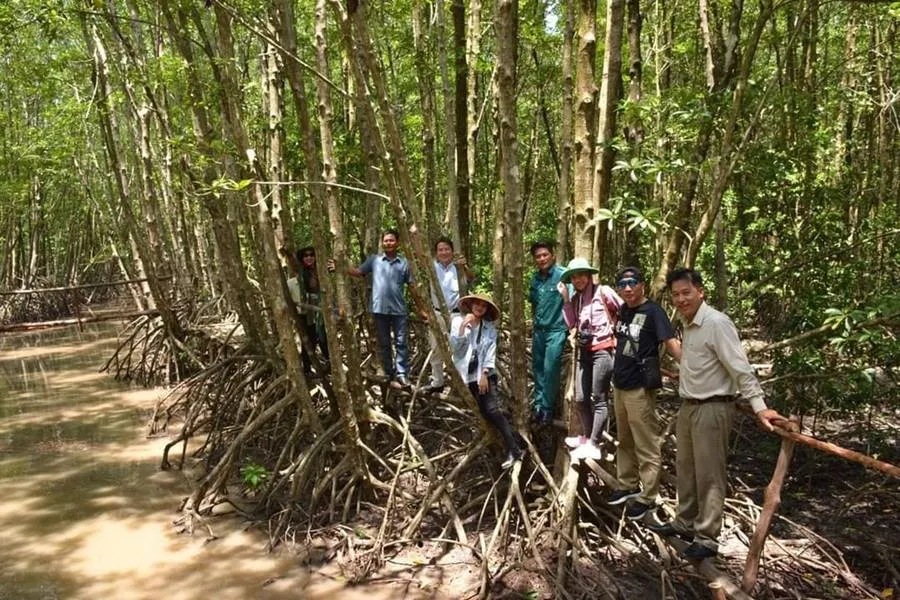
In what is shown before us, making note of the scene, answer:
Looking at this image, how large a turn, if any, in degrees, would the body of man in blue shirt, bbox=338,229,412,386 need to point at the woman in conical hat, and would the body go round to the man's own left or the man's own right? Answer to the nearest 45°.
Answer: approximately 45° to the man's own left

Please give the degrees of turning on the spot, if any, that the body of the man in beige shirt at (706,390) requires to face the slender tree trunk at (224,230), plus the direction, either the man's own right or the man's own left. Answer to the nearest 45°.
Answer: approximately 90° to the man's own right

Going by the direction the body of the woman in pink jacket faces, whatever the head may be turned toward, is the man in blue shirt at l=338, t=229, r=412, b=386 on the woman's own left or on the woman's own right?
on the woman's own right

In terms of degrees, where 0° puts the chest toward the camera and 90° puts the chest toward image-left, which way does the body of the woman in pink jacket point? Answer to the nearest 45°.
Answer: approximately 45°

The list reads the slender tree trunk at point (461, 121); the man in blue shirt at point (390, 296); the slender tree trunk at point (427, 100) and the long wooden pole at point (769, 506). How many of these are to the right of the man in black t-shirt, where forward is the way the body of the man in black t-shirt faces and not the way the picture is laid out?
3

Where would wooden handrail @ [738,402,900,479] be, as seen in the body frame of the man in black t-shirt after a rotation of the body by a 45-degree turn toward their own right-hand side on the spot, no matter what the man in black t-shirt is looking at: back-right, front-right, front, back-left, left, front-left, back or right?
back-left

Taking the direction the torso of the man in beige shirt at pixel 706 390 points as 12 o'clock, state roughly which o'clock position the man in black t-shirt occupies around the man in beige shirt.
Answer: The man in black t-shirt is roughly at 3 o'clock from the man in beige shirt.

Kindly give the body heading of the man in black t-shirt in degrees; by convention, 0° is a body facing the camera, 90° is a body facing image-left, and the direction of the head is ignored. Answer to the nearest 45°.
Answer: approximately 45°

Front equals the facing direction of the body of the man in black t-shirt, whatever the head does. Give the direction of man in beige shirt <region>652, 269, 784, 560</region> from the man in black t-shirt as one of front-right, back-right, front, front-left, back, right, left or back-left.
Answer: left

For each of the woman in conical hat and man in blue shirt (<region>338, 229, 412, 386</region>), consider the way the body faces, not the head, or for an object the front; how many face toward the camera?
2
